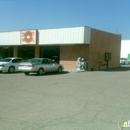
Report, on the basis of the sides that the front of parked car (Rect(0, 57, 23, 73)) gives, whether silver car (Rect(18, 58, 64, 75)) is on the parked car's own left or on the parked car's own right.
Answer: on the parked car's own left

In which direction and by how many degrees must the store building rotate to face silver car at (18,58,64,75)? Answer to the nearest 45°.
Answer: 0° — it already faces it

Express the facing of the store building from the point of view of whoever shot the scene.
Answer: facing the viewer and to the left of the viewer

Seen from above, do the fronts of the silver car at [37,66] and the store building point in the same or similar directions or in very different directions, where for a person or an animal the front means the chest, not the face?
very different directions

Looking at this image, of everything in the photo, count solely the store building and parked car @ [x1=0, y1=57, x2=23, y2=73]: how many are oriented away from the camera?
0
